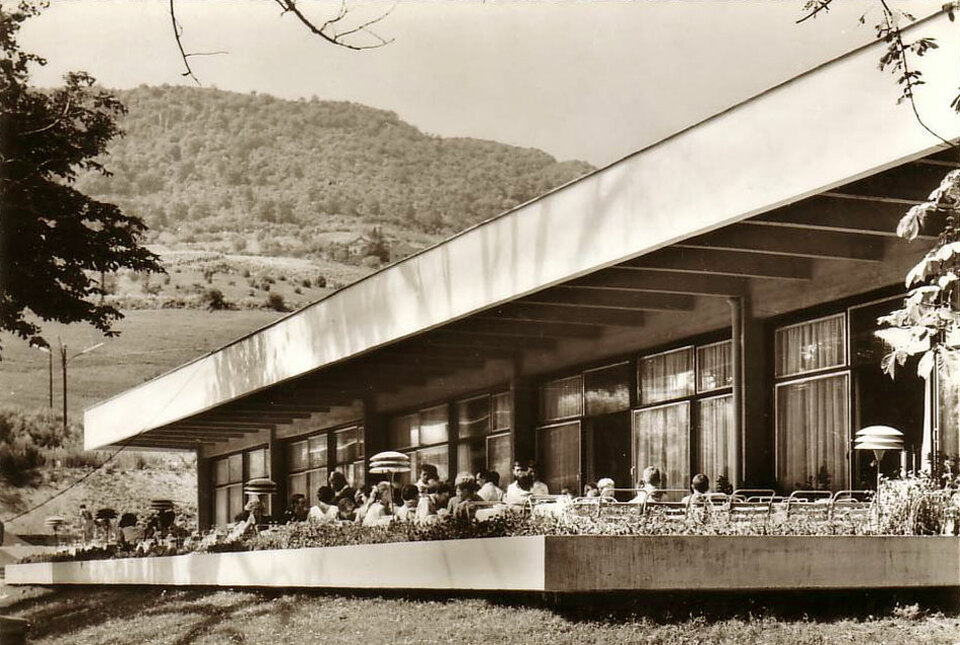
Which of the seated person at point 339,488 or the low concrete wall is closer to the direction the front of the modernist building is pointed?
the low concrete wall

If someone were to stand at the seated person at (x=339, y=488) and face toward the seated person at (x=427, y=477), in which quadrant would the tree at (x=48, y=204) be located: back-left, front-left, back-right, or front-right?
back-right

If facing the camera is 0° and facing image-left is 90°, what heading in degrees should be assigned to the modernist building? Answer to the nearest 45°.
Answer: approximately 45°
